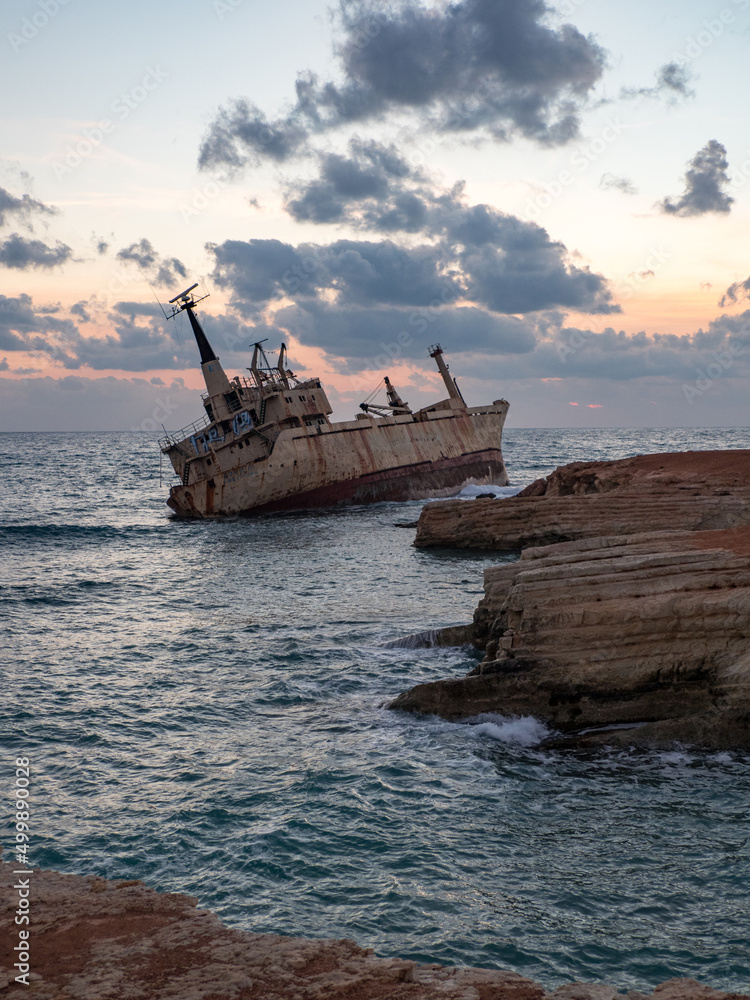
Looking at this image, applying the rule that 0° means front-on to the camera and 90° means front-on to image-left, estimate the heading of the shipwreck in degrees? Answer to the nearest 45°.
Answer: approximately 225°

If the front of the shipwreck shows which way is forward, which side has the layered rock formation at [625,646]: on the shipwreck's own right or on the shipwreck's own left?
on the shipwreck's own right

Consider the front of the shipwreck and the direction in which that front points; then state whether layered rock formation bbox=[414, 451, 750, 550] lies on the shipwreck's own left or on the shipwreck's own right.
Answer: on the shipwreck's own right
